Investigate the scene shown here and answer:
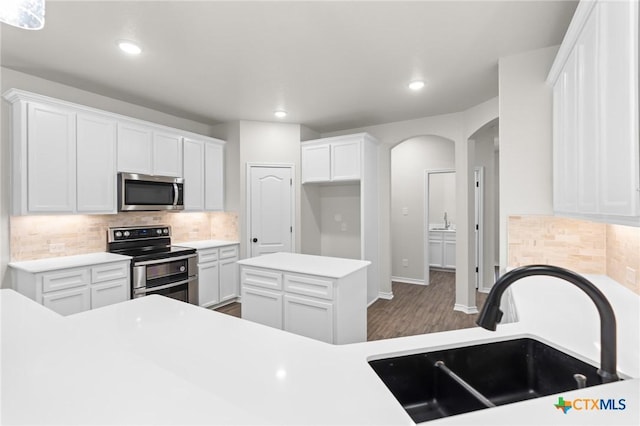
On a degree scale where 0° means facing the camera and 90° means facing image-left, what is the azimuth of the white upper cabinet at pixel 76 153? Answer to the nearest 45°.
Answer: approximately 315°

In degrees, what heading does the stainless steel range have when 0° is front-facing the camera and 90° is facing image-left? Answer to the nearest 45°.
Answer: approximately 315°

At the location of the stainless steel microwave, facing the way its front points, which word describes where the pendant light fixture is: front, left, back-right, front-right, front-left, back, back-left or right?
front-right

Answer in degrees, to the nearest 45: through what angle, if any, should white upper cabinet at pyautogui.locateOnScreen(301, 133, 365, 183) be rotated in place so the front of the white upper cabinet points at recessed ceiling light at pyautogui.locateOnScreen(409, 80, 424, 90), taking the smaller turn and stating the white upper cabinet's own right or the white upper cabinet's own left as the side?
approximately 90° to the white upper cabinet's own left

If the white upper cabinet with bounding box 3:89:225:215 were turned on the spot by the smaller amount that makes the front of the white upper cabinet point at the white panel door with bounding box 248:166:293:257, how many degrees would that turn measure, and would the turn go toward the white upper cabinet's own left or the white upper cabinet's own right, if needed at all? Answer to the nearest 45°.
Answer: approximately 45° to the white upper cabinet's own left

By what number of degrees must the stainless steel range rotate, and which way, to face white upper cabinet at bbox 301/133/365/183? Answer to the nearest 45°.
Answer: approximately 45° to its left

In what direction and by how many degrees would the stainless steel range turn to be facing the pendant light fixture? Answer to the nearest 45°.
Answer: approximately 45° to its right
